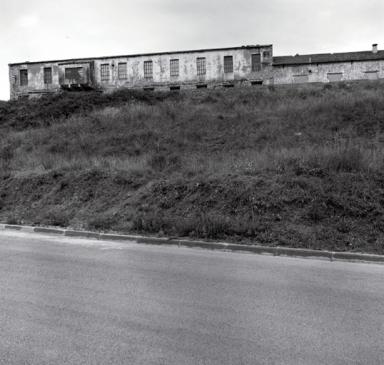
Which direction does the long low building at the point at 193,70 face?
toward the camera
